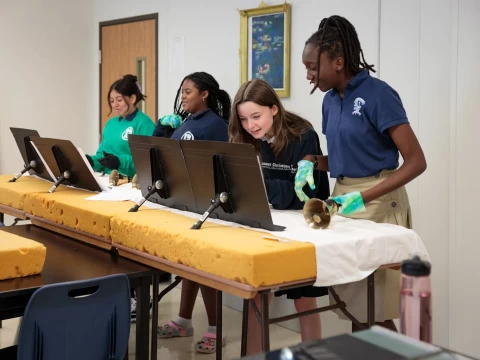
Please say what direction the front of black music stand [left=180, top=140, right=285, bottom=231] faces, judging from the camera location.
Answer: facing away from the viewer and to the right of the viewer

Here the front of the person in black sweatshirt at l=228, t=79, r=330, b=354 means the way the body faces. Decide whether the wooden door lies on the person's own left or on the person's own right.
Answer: on the person's own right

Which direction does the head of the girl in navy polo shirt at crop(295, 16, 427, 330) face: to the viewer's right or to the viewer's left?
to the viewer's left

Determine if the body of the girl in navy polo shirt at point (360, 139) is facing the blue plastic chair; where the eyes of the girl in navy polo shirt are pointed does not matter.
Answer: yes

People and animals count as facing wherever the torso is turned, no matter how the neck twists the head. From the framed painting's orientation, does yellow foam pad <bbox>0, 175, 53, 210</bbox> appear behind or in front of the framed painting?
in front

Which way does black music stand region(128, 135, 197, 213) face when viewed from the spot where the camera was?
facing away from the viewer and to the right of the viewer

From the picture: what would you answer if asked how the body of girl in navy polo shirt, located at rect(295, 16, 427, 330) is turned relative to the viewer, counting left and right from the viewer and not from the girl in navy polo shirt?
facing the viewer and to the left of the viewer

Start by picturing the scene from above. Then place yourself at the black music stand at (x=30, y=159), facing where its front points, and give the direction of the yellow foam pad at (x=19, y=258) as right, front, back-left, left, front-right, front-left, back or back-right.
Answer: back-right

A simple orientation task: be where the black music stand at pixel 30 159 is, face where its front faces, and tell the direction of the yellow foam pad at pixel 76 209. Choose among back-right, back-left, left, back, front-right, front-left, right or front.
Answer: back-right

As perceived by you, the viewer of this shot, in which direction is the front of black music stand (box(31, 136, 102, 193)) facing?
facing away from the viewer and to the right of the viewer

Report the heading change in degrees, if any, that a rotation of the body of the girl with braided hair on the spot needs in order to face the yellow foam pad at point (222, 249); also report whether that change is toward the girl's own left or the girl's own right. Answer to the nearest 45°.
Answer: approximately 45° to the girl's own left

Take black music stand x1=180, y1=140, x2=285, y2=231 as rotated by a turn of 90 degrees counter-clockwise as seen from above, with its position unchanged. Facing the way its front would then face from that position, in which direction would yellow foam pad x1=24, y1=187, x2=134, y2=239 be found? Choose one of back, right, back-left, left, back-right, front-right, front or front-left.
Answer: front
